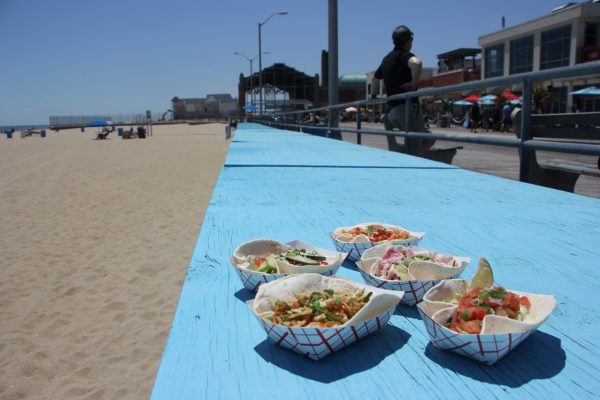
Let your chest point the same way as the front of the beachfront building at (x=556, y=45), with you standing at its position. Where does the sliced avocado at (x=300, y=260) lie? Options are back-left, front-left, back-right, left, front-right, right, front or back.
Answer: front-left

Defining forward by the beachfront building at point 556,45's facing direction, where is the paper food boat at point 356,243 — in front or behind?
in front

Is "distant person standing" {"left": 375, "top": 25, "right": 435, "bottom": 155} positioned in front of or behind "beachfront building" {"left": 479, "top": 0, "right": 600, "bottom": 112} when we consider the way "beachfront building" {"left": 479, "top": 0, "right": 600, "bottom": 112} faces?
in front

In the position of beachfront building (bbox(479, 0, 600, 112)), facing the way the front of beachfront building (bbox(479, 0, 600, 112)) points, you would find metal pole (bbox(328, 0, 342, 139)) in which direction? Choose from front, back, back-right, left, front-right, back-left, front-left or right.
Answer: front-left

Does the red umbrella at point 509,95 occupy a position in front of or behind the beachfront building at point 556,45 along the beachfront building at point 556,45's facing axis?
in front

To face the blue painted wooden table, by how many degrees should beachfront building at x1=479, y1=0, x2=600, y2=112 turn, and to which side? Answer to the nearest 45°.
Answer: approximately 45° to its left

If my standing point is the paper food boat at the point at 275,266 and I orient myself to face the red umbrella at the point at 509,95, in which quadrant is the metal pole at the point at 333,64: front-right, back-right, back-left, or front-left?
front-left

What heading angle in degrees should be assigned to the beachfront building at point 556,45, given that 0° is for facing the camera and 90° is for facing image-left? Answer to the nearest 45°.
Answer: approximately 45°

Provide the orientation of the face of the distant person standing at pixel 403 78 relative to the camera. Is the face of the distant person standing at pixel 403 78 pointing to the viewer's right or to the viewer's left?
to the viewer's right
